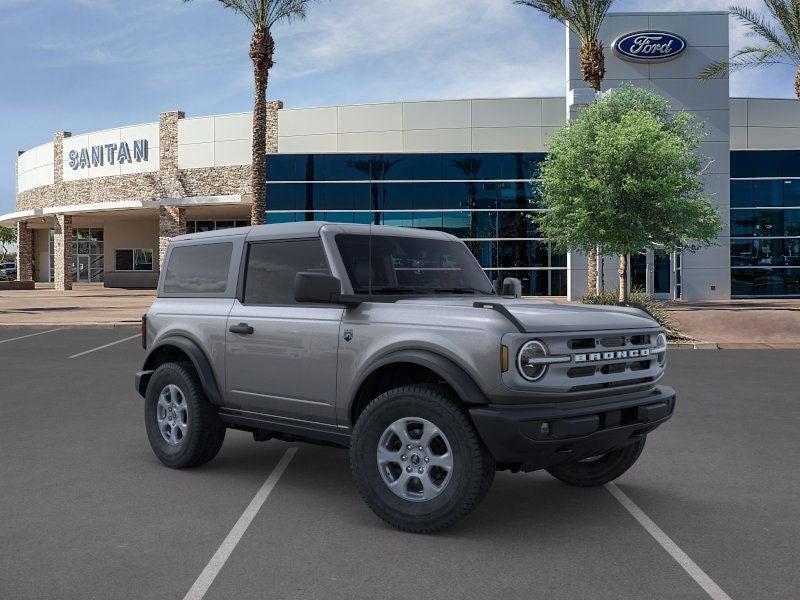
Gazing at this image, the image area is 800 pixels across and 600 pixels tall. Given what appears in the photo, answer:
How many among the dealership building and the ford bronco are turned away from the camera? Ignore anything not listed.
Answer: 0

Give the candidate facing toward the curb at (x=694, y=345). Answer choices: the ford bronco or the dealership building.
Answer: the dealership building

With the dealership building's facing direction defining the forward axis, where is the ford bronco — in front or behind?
in front

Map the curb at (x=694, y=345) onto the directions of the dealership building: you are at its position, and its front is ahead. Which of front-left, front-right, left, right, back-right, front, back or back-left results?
front

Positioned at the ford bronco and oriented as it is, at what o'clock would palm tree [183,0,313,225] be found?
The palm tree is roughly at 7 o'clock from the ford bronco.

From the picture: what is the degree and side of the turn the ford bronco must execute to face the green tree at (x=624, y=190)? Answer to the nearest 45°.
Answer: approximately 135° to its left

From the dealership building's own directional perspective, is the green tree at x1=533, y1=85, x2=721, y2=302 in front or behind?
in front

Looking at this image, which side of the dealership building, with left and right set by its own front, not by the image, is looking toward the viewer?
front

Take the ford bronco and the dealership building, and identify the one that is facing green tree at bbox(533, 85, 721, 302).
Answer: the dealership building

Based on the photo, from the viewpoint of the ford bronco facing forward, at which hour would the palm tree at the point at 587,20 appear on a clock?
The palm tree is roughly at 8 o'clock from the ford bronco.

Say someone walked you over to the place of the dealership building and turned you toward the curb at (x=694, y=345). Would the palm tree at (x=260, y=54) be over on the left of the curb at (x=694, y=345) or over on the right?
right

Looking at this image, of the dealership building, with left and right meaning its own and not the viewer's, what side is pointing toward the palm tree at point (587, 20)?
front

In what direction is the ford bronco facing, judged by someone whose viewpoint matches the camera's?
facing the viewer and to the right of the viewer

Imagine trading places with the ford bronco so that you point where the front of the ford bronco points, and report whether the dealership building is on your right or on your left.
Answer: on your left

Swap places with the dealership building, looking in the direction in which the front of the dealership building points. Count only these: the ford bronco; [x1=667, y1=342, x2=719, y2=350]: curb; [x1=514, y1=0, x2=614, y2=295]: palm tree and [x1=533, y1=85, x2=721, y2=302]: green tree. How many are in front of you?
4
